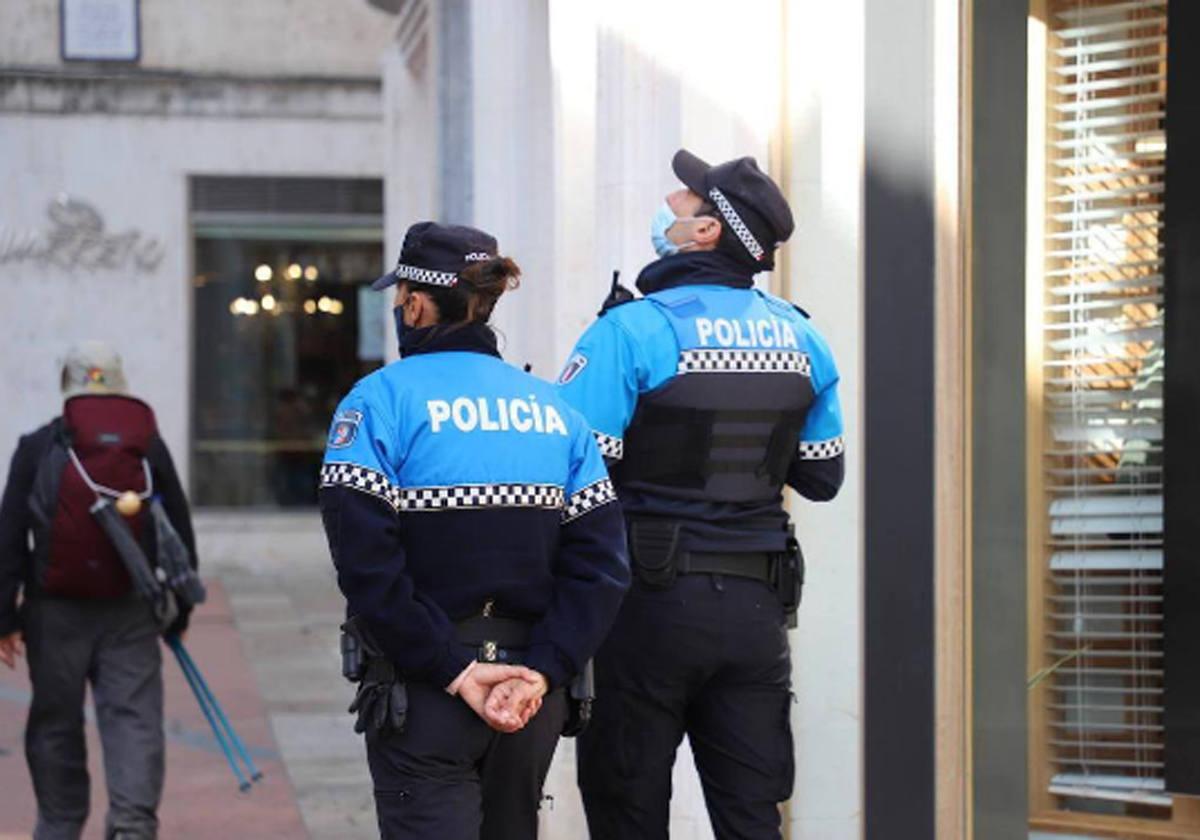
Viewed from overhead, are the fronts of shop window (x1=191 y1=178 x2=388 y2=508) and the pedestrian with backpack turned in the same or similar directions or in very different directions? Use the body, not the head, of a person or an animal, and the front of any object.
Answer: very different directions

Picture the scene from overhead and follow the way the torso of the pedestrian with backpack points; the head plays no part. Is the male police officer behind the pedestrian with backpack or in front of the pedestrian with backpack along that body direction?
behind

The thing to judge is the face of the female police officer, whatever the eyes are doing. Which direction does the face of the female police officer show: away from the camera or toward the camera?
away from the camera

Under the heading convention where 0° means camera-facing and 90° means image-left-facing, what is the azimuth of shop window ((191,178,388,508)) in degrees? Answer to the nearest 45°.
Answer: approximately 0°

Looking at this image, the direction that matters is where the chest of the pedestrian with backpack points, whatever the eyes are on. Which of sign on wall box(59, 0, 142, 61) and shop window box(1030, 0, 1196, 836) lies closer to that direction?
the sign on wall

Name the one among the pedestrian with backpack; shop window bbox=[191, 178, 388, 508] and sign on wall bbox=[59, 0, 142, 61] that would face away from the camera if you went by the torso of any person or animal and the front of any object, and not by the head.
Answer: the pedestrian with backpack

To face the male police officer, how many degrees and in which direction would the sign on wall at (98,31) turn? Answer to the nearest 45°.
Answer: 0° — it already faces them

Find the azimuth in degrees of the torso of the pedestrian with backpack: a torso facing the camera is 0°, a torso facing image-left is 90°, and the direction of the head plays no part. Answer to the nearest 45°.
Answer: approximately 180°

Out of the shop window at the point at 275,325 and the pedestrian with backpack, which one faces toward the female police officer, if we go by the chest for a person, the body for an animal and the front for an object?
the shop window

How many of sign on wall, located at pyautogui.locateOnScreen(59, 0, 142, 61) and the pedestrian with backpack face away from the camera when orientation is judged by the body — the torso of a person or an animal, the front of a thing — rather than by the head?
1

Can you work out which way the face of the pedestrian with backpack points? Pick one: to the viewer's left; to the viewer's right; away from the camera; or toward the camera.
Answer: away from the camera

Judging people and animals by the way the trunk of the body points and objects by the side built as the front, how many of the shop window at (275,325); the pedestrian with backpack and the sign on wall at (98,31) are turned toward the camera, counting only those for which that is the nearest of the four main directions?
2

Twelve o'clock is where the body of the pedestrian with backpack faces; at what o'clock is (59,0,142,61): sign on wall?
The sign on wall is roughly at 12 o'clock from the pedestrian with backpack.
